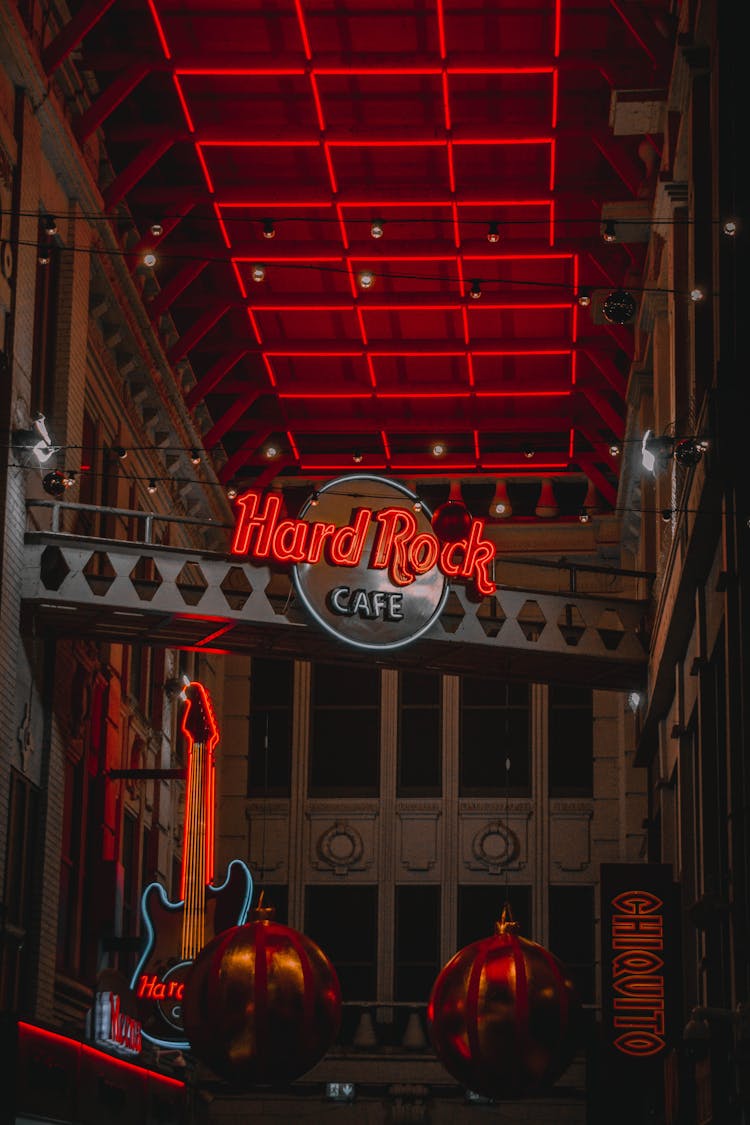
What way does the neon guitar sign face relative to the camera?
toward the camera

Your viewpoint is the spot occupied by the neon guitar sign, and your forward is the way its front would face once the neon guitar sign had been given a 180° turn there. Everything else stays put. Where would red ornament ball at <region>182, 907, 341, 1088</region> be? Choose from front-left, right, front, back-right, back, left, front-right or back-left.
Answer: back

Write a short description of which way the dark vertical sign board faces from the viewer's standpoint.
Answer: facing the viewer

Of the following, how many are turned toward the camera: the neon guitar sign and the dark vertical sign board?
2

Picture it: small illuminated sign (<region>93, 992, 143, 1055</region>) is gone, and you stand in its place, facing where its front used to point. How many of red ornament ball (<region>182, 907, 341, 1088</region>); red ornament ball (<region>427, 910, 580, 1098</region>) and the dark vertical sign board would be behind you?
0

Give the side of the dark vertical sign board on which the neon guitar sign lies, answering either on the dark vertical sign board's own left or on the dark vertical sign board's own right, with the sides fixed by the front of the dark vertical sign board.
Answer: on the dark vertical sign board's own right

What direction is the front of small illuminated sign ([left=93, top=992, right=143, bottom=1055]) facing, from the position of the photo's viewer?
facing the viewer and to the right of the viewer

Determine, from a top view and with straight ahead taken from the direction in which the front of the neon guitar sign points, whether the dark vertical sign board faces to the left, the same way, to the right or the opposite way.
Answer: the same way

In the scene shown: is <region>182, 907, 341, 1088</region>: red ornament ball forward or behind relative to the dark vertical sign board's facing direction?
forward
